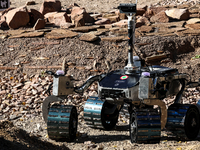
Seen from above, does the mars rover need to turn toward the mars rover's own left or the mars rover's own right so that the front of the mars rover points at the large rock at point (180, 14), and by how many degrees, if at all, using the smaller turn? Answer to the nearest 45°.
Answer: approximately 135° to the mars rover's own right

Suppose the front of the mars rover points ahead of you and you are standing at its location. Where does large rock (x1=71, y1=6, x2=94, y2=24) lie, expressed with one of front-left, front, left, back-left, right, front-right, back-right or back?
back-right

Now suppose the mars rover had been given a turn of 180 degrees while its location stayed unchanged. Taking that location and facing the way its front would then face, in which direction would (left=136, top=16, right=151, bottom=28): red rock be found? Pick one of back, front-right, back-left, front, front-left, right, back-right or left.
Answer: front-left

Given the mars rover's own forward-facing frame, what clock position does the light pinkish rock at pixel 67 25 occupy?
The light pinkish rock is roughly at 4 o'clock from the mars rover.

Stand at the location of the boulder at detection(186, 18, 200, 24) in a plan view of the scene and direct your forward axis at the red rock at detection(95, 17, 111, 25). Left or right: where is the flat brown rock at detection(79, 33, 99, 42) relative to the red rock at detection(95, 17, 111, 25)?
left

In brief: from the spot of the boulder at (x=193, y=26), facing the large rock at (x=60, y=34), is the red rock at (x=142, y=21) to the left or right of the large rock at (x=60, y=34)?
right

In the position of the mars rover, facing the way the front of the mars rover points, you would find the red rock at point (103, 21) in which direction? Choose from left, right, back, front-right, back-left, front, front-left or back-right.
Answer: back-right

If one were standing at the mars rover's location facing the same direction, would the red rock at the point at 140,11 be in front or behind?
behind
